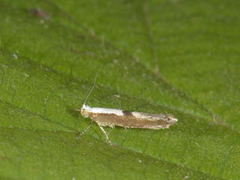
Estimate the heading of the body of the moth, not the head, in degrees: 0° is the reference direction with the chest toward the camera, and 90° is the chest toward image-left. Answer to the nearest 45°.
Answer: approximately 90°
